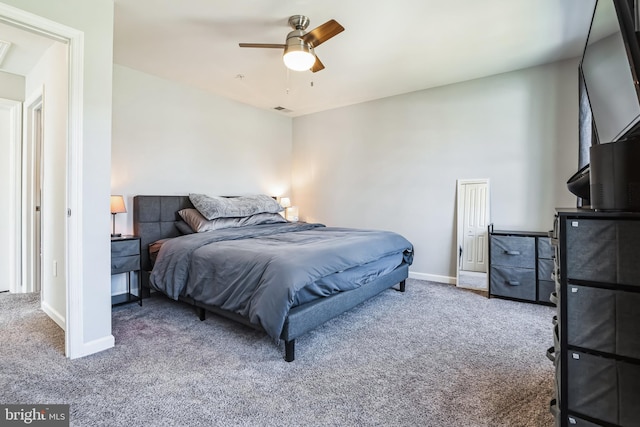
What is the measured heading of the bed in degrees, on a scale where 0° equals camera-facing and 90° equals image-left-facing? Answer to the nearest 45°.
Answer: approximately 315°

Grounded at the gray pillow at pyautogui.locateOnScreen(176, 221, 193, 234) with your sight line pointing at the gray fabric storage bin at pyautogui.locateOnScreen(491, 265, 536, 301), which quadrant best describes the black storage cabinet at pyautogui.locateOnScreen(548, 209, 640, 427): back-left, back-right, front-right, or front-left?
front-right

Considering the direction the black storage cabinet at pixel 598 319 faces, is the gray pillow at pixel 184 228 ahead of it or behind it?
ahead

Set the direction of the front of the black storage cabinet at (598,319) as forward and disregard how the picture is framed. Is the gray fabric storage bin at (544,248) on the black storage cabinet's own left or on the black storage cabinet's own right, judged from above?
on the black storage cabinet's own right

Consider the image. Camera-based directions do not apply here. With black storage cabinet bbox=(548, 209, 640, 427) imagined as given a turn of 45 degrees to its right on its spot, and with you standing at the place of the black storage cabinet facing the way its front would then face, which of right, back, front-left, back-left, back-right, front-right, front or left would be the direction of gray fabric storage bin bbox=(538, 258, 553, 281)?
front-right

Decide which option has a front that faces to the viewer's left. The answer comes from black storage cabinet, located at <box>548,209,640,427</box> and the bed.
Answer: the black storage cabinet

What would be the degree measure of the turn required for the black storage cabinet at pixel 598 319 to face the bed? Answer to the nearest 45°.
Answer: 0° — it already faces it

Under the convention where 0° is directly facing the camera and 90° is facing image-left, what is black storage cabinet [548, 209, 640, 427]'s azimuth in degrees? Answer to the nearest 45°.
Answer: approximately 90°

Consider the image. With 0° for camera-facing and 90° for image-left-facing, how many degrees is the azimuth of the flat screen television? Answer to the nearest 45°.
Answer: approximately 45°

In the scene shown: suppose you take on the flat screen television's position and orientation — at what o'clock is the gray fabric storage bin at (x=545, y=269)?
The gray fabric storage bin is roughly at 4 o'clock from the flat screen television.

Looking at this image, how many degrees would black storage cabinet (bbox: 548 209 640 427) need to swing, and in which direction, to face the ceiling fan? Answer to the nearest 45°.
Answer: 0° — it already faces it

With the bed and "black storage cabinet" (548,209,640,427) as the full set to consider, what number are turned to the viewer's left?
1
